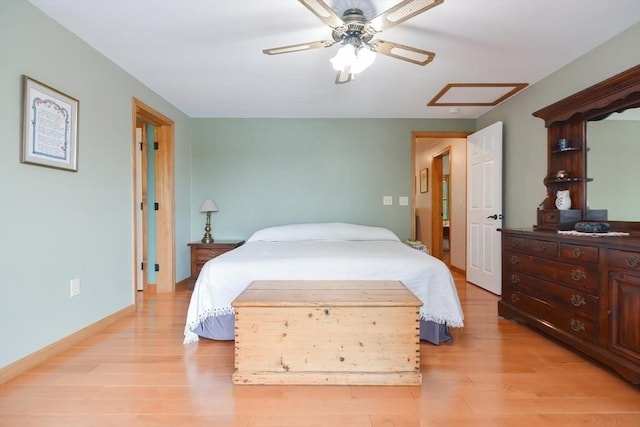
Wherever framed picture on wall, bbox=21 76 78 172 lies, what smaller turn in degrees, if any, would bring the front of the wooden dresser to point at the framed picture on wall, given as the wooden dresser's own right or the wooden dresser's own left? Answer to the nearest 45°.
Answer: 0° — it already faces it

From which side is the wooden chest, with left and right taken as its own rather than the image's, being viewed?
front

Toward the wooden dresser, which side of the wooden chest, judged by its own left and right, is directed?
left

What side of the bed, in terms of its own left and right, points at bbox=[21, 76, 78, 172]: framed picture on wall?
right

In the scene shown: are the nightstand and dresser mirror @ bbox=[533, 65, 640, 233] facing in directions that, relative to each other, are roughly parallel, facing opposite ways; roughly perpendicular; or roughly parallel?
roughly perpendicular

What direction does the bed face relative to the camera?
toward the camera

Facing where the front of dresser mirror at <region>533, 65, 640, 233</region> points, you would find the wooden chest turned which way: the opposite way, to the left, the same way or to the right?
to the left

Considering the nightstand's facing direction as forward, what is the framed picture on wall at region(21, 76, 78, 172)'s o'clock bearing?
The framed picture on wall is roughly at 1 o'clock from the nightstand.

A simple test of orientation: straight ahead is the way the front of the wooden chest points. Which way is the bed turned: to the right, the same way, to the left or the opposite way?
the same way

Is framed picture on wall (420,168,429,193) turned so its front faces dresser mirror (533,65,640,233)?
no

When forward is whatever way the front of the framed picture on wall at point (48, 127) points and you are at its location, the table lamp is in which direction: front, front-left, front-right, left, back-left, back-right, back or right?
left

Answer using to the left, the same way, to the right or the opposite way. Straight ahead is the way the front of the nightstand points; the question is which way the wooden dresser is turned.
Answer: to the right

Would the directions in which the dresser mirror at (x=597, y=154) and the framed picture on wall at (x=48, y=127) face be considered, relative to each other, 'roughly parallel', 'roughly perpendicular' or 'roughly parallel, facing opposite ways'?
roughly parallel, facing opposite ways

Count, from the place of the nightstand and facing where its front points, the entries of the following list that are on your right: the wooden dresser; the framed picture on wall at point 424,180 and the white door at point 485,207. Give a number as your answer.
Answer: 0
